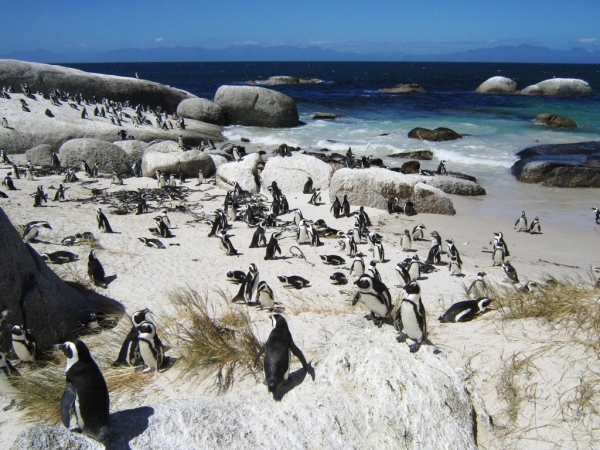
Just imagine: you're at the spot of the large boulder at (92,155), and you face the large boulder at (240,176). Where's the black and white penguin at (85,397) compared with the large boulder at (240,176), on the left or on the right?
right

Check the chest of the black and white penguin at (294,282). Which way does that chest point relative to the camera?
to the viewer's left

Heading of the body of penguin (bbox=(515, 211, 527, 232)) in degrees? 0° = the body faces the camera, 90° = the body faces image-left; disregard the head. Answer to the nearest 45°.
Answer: approximately 0°

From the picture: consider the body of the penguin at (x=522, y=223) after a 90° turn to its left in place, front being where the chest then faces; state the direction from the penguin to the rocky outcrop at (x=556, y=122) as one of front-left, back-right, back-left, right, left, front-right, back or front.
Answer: left
